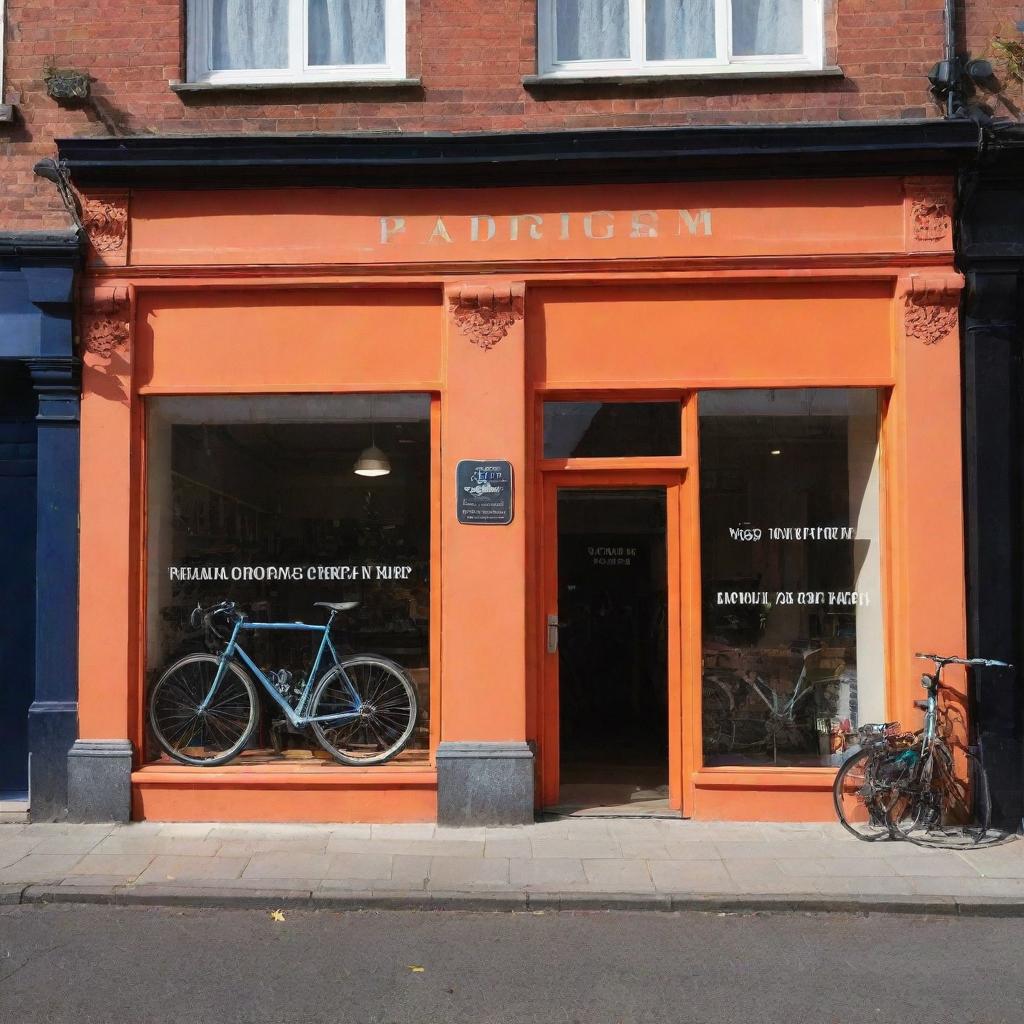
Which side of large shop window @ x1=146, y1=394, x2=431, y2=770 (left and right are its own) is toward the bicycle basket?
left

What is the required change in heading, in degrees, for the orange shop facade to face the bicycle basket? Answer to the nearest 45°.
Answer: approximately 90° to its left

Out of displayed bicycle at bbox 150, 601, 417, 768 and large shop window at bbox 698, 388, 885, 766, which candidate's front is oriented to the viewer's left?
the displayed bicycle

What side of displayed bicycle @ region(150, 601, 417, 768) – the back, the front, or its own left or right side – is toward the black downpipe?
back

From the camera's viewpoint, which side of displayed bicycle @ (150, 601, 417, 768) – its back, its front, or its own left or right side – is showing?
left

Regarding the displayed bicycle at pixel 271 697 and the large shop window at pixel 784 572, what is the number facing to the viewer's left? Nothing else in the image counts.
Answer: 1

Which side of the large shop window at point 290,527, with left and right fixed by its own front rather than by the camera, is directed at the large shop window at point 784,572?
left

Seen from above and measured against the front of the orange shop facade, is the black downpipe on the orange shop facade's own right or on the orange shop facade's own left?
on the orange shop facade's own left

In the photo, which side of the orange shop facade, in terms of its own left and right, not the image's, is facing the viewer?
front
